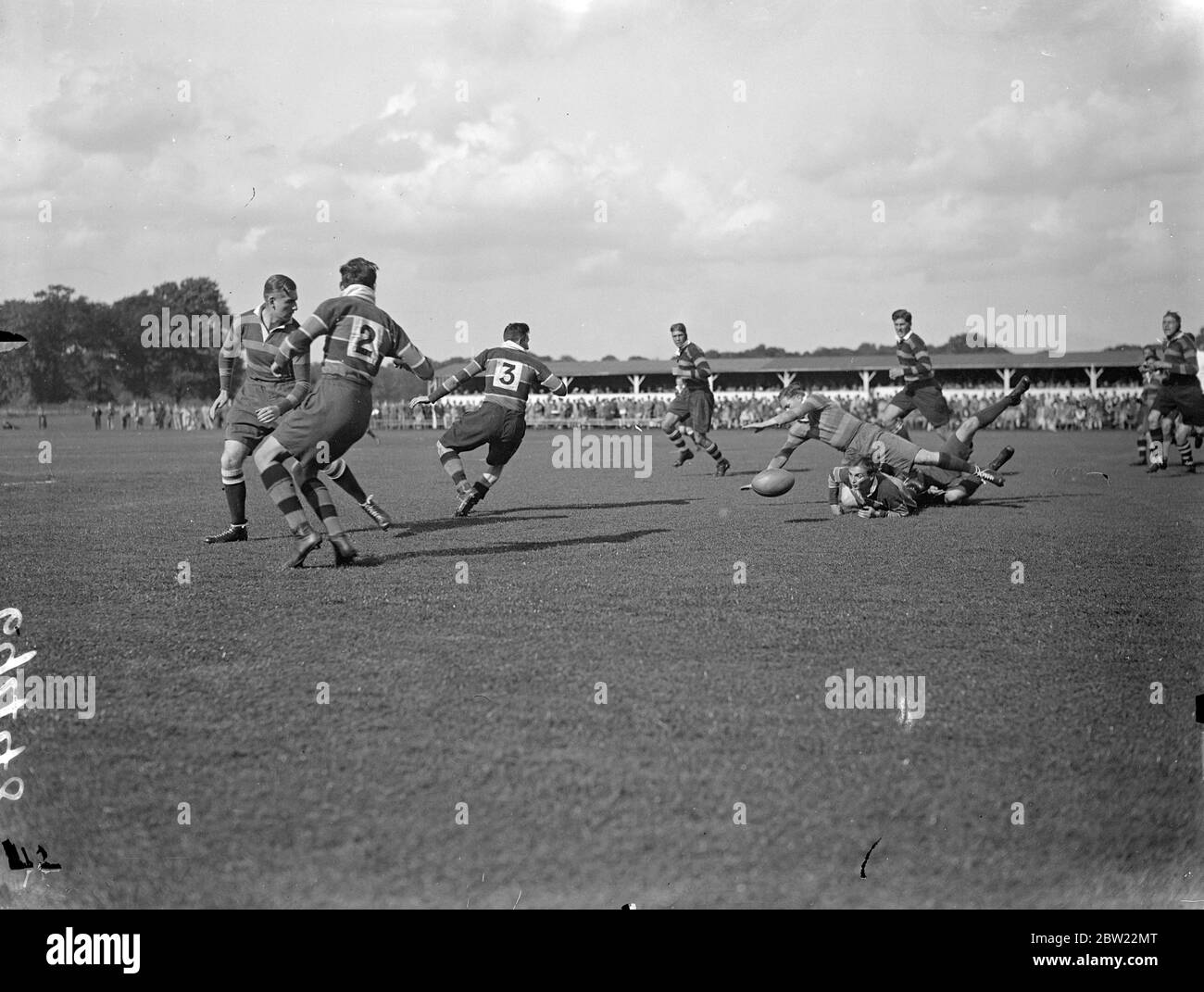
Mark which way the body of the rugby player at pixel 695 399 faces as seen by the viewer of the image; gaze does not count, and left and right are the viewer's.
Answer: facing the viewer and to the left of the viewer

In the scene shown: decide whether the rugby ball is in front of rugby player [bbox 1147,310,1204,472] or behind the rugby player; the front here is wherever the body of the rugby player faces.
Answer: in front

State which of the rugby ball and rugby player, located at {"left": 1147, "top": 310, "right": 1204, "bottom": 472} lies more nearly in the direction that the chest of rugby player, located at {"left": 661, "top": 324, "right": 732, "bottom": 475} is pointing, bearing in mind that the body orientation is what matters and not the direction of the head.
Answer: the rugby ball

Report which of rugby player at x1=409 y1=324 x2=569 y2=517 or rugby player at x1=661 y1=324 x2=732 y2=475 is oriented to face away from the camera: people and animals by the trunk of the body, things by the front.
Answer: rugby player at x1=409 y1=324 x2=569 y2=517

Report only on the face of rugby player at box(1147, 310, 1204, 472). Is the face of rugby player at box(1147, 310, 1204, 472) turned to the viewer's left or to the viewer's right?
to the viewer's left

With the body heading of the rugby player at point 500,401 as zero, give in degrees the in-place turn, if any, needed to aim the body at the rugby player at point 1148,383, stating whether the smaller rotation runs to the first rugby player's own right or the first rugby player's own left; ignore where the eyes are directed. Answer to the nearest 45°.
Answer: approximately 45° to the first rugby player's own right

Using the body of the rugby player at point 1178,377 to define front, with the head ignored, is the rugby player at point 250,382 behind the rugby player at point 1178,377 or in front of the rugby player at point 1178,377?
in front

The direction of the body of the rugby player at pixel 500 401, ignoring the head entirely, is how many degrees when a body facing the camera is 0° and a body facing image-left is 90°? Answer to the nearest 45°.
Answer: approximately 180°

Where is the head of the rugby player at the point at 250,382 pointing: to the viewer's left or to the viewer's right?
to the viewer's right

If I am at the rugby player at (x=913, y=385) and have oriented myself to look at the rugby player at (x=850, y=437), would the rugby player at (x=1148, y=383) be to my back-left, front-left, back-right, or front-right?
back-left
